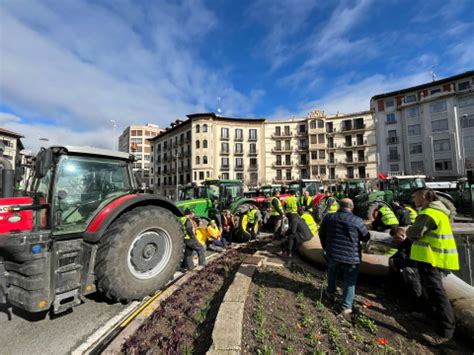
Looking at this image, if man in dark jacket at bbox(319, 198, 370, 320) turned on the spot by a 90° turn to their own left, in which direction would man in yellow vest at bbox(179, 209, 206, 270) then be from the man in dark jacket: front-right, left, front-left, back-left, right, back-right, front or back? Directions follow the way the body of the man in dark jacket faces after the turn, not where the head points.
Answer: front

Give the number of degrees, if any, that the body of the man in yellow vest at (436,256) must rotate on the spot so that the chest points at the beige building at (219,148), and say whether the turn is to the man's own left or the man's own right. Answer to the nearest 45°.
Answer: approximately 45° to the man's own right

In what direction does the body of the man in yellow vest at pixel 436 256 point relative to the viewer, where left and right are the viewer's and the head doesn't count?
facing to the left of the viewer

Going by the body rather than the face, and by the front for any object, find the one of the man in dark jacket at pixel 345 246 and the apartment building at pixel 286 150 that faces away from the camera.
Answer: the man in dark jacket

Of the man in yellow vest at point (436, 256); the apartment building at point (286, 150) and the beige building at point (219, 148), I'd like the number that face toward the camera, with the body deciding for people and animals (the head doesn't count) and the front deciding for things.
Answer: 2

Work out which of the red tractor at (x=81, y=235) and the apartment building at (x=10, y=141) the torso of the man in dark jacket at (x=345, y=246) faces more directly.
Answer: the apartment building

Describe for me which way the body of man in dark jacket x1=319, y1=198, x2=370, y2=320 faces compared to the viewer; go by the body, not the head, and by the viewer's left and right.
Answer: facing away from the viewer

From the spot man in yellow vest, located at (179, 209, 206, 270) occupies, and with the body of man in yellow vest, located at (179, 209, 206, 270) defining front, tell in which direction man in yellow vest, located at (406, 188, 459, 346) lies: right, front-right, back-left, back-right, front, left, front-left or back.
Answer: front-right

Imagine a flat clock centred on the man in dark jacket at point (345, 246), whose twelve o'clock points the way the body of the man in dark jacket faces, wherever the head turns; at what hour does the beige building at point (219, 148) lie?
The beige building is roughly at 11 o'clock from the man in dark jacket.
